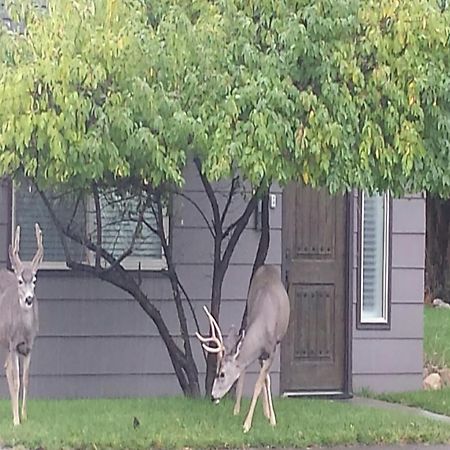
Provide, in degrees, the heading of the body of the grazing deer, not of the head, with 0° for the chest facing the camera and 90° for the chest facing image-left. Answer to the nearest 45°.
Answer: approximately 45°

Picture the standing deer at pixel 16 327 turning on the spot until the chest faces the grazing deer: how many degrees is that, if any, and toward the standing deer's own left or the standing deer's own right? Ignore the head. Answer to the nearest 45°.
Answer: approximately 45° to the standing deer's own left

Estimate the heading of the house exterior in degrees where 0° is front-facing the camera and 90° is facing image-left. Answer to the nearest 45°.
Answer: approximately 0°

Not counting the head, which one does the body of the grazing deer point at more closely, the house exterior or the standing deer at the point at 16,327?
the standing deer

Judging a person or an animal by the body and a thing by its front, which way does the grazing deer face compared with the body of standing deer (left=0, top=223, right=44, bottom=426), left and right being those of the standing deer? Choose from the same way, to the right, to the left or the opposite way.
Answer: to the right

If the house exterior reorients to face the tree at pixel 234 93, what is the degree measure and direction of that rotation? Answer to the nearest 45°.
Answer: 0° — it already faces it
